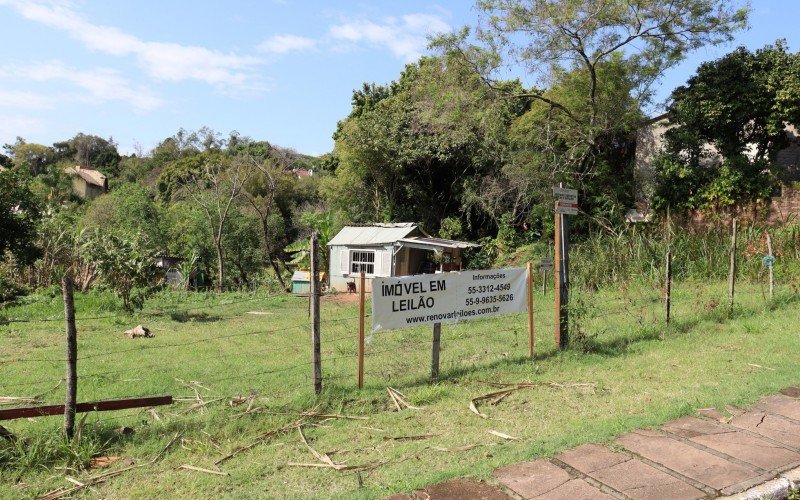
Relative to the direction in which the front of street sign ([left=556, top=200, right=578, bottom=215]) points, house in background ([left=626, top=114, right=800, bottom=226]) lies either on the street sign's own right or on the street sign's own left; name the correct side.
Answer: on the street sign's own left

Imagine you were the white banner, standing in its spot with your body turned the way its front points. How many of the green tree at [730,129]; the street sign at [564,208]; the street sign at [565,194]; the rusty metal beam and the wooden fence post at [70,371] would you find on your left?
3

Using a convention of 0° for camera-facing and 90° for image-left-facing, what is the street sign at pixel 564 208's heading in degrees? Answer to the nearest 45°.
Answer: approximately 315°

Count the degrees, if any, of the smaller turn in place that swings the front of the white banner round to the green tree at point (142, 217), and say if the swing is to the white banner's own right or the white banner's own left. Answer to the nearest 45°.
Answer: approximately 180°

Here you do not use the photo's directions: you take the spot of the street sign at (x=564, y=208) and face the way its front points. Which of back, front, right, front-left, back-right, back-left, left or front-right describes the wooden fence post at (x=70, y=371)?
right

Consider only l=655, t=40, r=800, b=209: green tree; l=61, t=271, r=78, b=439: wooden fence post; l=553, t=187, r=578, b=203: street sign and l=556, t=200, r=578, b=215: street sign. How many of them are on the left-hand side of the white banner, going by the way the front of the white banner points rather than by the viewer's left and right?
3

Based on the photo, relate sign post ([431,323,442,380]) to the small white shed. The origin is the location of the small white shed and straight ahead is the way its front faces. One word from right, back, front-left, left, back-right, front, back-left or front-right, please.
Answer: front-right

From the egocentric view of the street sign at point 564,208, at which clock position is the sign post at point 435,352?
The sign post is roughly at 3 o'clock from the street sign.

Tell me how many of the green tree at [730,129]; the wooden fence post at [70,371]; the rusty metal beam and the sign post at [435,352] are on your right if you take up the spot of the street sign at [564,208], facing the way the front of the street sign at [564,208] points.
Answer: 3

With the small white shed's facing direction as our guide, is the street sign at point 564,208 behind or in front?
in front
